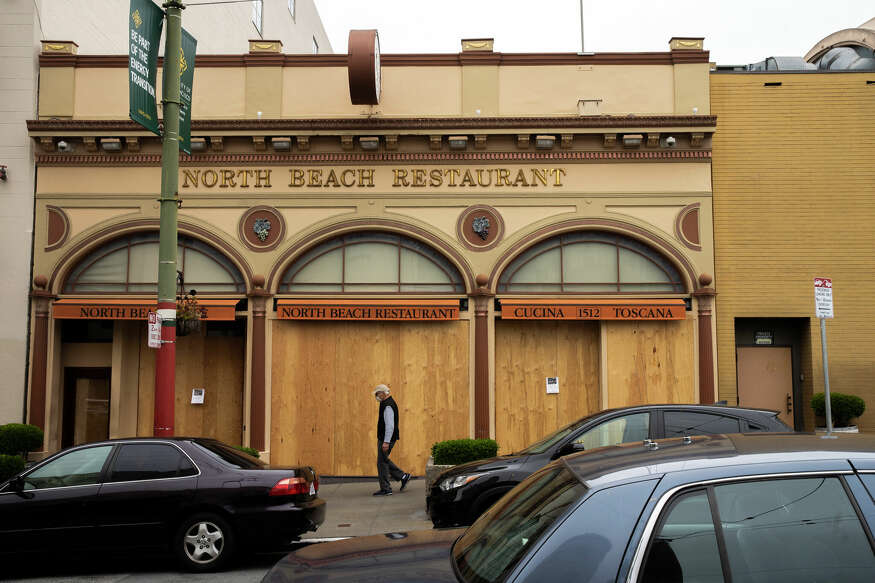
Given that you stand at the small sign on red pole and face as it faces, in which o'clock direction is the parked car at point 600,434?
The parked car is roughly at 10 o'clock from the small sign on red pole.

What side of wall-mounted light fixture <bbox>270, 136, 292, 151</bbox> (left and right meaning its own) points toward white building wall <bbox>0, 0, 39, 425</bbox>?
right

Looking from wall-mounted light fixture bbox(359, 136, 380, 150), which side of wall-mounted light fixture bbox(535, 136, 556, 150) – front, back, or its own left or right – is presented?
right

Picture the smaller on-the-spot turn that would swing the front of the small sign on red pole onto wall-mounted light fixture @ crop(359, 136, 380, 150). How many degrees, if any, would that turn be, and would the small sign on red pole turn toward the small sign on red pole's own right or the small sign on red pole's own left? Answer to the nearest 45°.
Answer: approximately 135° to the small sign on red pole's own left

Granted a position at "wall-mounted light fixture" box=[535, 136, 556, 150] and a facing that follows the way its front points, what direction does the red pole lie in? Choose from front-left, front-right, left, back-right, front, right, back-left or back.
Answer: front-right

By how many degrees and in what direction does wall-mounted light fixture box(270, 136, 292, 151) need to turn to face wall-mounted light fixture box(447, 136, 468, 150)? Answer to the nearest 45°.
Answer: approximately 90° to its left

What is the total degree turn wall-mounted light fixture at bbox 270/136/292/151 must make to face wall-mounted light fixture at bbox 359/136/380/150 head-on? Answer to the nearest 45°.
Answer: approximately 90° to its left

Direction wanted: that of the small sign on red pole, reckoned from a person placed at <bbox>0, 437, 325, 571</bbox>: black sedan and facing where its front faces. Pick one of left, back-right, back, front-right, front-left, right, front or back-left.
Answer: right

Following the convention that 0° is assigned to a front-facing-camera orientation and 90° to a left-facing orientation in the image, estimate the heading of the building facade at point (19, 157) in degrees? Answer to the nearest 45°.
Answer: approximately 0°

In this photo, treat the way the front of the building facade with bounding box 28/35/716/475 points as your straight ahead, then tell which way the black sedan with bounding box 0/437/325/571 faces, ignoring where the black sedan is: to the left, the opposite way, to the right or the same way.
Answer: to the right
